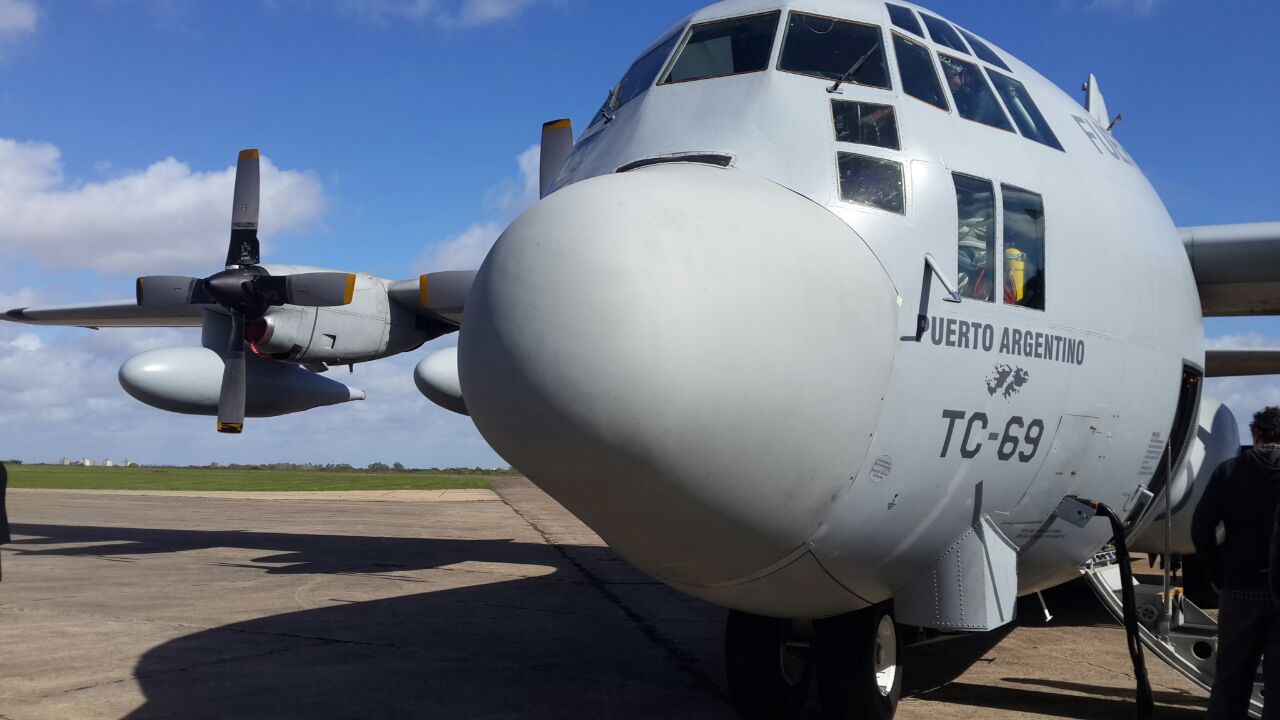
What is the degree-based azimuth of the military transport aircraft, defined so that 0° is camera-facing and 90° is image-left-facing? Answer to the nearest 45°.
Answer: approximately 45°
